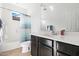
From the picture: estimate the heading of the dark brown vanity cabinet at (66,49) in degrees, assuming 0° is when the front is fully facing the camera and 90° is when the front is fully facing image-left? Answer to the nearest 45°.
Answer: approximately 45°
